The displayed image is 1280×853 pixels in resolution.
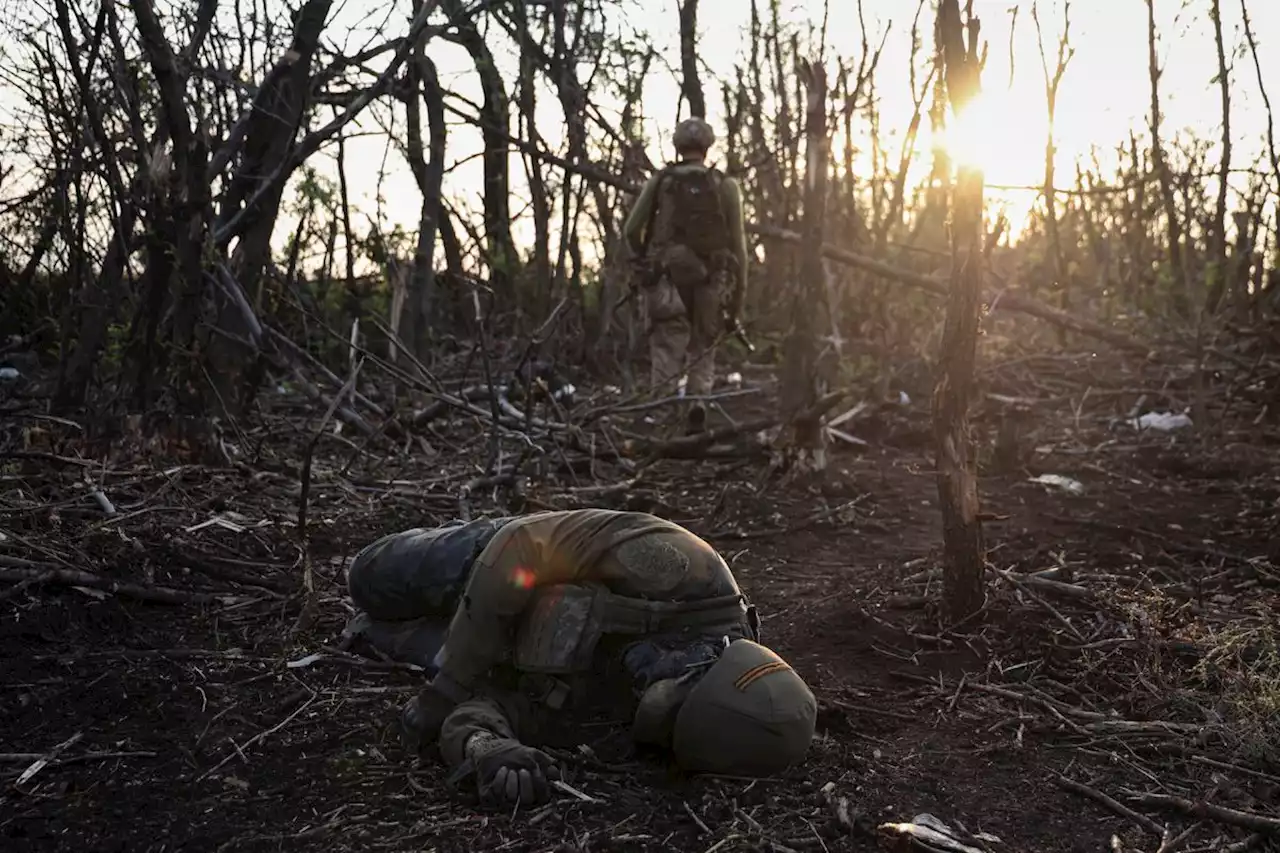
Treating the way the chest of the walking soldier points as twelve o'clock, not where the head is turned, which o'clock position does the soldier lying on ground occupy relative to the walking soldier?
The soldier lying on ground is roughly at 6 o'clock from the walking soldier.

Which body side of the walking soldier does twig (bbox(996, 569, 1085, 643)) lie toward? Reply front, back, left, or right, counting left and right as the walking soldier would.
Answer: back

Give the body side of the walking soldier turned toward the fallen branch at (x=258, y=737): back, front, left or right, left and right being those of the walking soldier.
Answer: back

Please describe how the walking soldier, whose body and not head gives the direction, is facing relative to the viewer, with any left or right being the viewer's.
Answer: facing away from the viewer

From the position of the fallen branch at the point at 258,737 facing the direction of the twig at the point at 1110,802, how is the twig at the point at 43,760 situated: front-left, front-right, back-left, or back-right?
back-right

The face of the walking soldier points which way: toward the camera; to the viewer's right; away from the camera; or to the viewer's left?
away from the camera

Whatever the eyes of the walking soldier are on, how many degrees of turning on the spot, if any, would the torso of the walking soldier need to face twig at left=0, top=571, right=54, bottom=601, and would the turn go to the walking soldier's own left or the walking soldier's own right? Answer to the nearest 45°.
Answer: approximately 135° to the walking soldier's own left
